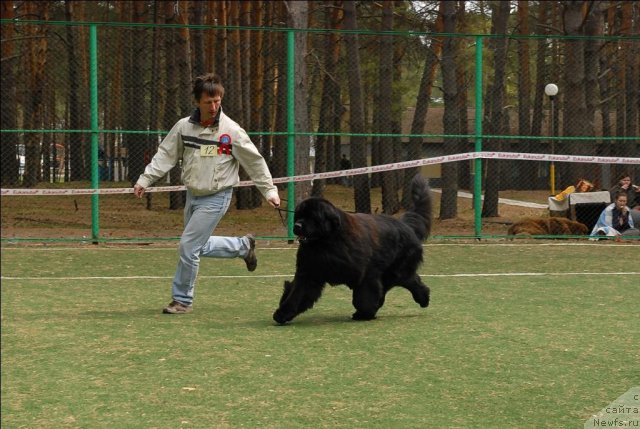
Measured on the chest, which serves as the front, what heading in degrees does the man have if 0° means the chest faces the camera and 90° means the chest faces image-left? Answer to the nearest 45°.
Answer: approximately 45°

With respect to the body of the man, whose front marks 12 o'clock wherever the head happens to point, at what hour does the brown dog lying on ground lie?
The brown dog lying on ground is roughly at 6 o'clock from the man.

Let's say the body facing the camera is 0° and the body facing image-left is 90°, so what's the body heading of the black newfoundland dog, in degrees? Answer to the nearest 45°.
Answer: approximately 90°

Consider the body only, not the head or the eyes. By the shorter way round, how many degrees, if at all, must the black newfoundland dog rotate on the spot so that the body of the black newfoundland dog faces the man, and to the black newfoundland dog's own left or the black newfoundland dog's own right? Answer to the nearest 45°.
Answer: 0° — it already faces them

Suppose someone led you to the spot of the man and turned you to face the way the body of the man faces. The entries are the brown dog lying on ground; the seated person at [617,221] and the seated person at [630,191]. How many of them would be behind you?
3

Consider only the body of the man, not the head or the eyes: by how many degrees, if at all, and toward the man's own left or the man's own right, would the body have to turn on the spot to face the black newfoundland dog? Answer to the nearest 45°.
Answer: approximately 90° to the man's own left

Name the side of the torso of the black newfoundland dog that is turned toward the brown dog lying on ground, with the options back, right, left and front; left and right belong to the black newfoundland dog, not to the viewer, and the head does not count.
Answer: right

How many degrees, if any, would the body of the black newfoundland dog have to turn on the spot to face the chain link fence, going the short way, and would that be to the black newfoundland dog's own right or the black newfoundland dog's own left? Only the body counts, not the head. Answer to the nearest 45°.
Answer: approximately 90° to the black newfoundland dog's own right
